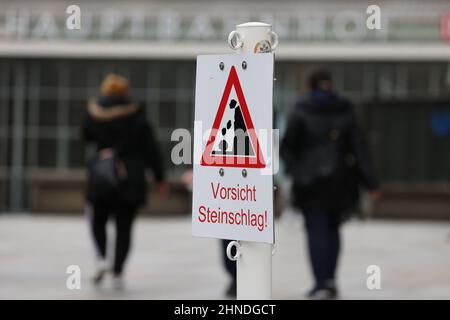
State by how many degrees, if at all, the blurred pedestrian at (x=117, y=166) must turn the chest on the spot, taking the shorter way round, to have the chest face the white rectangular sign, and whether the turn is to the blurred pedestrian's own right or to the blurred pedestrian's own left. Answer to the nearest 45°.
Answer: approximately 180°

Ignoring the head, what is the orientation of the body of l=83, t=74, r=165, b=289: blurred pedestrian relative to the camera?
away from the camera

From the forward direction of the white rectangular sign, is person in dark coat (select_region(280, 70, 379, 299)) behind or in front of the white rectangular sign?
behind

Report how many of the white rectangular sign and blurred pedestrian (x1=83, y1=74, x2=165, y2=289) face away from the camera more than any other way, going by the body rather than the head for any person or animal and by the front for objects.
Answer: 1

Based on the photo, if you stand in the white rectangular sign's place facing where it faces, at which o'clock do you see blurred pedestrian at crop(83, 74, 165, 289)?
The blurred pedestrian is roughly at 4 o'clock from the white rectangular sign.

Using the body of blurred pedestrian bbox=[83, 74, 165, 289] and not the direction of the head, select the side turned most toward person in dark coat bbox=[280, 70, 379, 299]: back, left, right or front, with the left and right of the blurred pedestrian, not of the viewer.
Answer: right

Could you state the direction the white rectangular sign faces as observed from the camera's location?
facing the viewer and to the left of the viewer

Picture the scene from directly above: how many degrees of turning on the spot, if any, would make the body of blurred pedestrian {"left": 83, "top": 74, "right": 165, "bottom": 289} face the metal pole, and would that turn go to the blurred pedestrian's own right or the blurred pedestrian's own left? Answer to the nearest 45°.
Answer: approximately 180°

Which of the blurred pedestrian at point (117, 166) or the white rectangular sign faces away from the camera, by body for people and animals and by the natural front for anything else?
the blurred pedestrian
